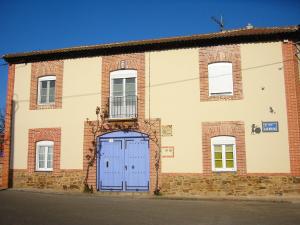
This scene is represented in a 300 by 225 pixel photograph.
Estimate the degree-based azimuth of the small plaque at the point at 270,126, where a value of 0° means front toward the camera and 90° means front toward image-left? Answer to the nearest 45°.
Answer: approximately 0°

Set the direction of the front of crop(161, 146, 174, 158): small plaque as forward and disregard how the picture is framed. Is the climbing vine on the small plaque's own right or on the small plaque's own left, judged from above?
on the small plaque's own right

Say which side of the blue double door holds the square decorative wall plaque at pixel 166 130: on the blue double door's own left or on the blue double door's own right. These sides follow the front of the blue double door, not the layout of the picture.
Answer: on the blue double door's own left

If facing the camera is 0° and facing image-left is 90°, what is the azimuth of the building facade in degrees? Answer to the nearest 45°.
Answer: approximately 0°

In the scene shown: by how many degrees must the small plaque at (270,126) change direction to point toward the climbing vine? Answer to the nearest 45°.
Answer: approximately 90° to its right
